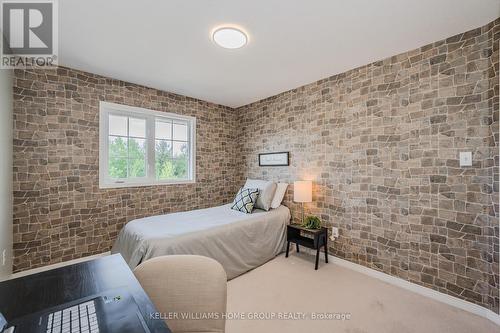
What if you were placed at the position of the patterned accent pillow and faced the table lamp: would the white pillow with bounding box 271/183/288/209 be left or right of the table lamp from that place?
left

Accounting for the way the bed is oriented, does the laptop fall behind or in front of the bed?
in front

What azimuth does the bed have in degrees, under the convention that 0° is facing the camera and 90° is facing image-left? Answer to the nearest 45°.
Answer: approximately 45°

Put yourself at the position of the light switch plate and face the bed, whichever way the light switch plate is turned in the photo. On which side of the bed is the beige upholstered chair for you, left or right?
left

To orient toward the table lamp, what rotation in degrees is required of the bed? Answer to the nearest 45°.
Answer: approximately 135° to its left

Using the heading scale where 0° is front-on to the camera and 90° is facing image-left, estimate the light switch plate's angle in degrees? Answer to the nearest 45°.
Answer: approximately 0°

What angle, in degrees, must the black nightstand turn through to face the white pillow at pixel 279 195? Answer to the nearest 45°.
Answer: approximately 90° to its right
